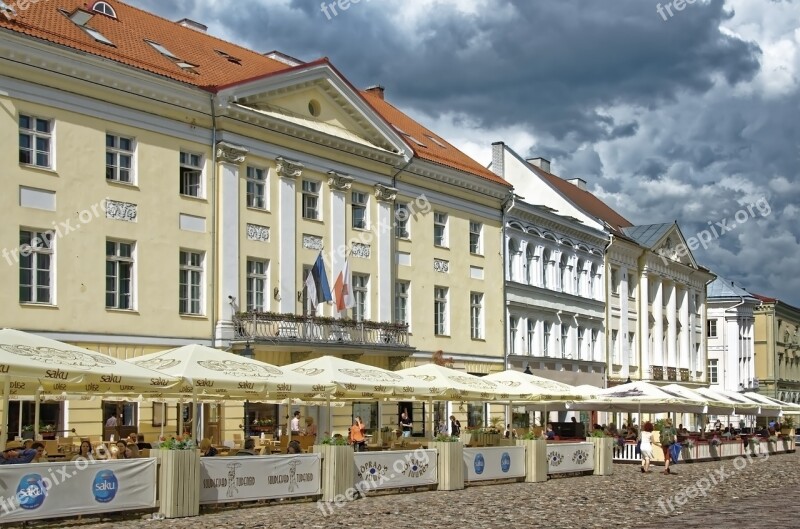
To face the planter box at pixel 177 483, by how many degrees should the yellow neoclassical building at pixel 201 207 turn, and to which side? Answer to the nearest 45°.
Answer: approximately 45° to its right

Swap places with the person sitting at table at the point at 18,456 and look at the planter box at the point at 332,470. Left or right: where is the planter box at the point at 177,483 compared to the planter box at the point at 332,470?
right

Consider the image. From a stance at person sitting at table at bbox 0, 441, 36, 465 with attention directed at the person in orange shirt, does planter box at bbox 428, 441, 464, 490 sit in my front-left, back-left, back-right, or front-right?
front-right

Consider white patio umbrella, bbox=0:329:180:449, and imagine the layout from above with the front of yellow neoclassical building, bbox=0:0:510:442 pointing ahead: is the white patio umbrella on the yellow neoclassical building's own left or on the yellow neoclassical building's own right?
on the yellow neoclassical building's own right

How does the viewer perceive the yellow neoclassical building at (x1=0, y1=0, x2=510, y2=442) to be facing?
facing the viewer and to the right of the viewer

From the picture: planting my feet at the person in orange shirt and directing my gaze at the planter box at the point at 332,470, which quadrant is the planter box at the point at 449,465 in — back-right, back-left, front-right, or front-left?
front-left

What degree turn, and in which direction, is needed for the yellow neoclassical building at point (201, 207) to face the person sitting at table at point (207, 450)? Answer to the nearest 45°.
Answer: approximately 45° to its right

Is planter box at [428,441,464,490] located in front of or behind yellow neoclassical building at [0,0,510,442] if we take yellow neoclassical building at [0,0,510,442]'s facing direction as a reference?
in front

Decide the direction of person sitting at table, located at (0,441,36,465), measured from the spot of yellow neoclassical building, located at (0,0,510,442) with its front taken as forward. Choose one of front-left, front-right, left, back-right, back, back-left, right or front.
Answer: front-right
